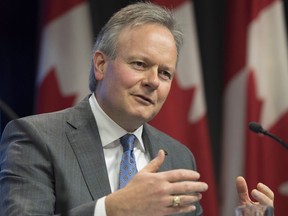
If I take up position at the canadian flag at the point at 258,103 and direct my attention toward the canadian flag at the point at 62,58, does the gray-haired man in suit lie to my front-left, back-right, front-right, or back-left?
front-left

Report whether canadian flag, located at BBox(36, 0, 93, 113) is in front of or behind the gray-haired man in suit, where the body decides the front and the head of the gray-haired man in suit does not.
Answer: behind

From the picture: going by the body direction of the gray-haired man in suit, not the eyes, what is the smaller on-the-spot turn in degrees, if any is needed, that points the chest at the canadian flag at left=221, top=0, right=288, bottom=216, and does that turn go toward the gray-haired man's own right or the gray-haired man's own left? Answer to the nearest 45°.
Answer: approximately 90° to the gray-haired man's own left

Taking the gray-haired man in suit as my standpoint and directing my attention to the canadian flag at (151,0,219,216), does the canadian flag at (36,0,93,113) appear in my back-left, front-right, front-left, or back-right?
front-left

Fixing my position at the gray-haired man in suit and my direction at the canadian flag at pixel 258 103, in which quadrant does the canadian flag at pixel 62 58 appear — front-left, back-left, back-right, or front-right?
front-left
